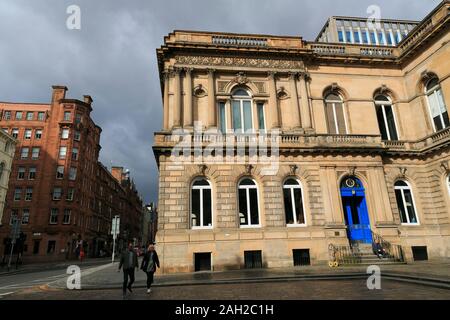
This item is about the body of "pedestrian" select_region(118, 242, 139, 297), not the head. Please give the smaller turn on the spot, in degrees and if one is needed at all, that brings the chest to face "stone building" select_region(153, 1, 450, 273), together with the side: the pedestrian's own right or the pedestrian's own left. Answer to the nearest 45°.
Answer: approximately 135° to the pedestrian's own left

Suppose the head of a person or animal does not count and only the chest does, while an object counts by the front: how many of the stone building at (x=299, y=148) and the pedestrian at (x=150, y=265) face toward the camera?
2

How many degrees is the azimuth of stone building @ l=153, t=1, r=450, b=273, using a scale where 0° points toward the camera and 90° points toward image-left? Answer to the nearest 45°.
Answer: approximately 0°

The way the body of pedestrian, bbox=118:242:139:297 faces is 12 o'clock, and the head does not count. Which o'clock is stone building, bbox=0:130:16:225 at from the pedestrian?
The stone building is roughly at 5 o'clock from the pedestrian.

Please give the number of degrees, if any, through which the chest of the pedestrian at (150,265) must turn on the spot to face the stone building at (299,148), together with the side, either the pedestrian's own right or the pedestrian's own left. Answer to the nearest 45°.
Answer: approximately 135° to the pedestrian's own left

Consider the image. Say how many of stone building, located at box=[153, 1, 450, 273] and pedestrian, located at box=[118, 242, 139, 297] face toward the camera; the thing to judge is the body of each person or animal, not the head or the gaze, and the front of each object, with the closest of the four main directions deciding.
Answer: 2

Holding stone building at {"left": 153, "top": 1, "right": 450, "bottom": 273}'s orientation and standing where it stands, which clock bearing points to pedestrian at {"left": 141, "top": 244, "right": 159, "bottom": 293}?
The pedestrian is roughly at 1 o'clock from the stone building.

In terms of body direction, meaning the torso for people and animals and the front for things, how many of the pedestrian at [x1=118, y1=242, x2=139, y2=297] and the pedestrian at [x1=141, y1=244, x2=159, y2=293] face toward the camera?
2

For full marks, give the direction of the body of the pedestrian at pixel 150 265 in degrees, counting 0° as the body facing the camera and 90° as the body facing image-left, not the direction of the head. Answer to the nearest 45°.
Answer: approximately 0°
